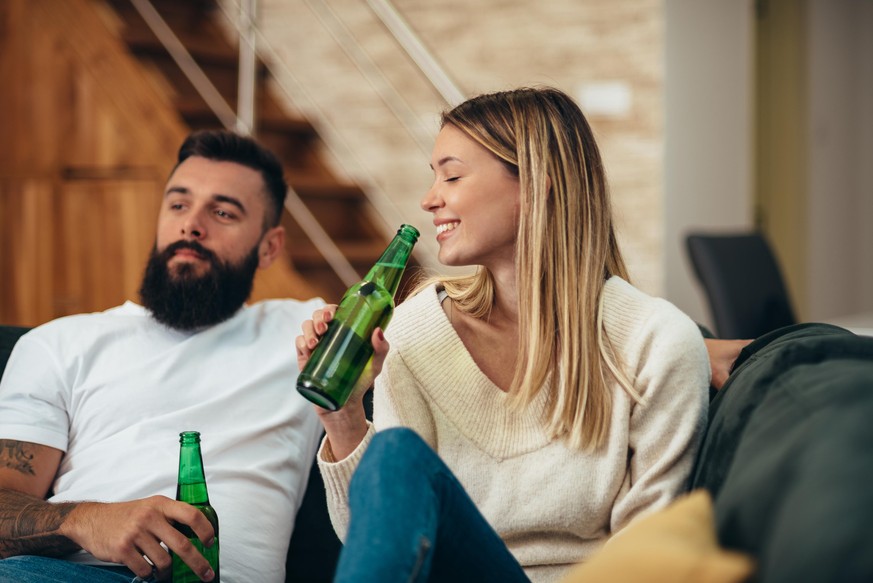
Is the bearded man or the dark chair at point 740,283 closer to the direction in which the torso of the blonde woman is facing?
the bearded man

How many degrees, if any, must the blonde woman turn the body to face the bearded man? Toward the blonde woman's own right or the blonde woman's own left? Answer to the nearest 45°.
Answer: approximately 45° to the blonde woman's own right

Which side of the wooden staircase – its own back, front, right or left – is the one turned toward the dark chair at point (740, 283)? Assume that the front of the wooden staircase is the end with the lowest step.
front

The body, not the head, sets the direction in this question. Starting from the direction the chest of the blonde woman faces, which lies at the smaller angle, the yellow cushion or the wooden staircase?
the yellow cushion

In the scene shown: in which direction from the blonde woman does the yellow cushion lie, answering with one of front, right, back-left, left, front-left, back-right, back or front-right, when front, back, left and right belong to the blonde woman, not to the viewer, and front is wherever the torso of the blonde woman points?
front-left

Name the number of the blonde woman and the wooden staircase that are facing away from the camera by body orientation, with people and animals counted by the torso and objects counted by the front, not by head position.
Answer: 0

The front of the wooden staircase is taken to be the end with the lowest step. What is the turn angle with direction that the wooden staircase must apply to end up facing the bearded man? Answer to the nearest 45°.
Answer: approximately 45° to its right

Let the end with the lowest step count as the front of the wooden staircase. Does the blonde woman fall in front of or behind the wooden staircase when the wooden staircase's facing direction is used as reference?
in front

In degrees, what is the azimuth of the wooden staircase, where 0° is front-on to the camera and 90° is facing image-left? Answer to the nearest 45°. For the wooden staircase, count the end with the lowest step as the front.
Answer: approximately 315°

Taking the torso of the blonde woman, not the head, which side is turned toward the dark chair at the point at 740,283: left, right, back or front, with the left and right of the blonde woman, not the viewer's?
back

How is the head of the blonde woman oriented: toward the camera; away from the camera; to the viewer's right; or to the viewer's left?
to the viewer's left
